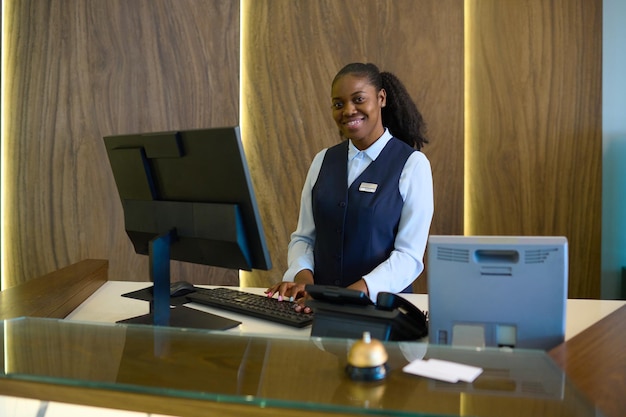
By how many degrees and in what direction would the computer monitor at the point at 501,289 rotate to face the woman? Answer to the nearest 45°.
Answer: approximately 45° to its left

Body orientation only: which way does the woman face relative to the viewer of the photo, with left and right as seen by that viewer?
facing the viewer and to the left of the viewer

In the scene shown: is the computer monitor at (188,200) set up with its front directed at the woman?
yes

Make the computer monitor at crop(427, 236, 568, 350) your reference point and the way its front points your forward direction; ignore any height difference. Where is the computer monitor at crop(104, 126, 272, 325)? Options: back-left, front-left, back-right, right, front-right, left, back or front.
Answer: left

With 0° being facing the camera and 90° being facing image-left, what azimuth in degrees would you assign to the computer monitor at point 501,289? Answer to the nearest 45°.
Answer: approximately 180°

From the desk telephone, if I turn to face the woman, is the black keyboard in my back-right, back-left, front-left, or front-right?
front-left

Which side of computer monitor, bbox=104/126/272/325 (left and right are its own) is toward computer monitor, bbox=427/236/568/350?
right

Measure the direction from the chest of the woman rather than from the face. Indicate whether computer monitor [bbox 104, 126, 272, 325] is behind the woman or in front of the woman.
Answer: in front

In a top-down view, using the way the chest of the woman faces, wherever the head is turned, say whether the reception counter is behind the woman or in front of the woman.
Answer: in front

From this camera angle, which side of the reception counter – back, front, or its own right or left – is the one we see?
front

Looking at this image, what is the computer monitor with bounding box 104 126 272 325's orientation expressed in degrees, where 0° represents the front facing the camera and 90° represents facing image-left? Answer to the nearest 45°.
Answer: approximately 225°

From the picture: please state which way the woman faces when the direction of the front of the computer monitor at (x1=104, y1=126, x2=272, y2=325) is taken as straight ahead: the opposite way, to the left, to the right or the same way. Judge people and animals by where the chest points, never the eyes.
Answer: the opposite way
